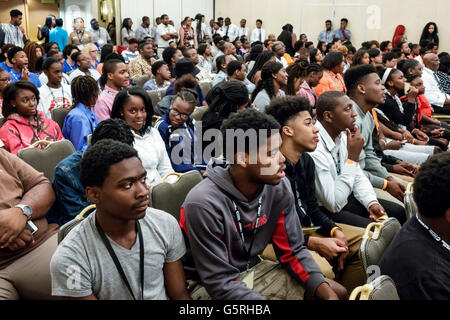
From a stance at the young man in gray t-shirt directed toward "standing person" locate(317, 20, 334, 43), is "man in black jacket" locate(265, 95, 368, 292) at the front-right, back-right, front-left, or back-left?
front-right

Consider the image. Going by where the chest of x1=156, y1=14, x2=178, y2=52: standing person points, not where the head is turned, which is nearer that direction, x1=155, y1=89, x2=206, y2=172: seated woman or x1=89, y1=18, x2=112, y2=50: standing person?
the seated woman

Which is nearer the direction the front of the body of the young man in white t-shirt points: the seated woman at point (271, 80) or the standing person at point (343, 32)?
the seated woman

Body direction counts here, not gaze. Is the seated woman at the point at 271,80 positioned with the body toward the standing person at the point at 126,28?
no

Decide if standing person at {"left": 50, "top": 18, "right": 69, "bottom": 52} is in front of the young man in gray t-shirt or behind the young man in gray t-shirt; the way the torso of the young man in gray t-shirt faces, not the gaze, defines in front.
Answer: behind

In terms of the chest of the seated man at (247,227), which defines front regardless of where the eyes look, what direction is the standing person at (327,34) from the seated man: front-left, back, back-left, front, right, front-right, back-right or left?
back-left

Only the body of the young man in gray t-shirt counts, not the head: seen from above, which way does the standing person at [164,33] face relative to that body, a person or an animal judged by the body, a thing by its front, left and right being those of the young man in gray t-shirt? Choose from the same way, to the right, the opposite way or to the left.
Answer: the same way

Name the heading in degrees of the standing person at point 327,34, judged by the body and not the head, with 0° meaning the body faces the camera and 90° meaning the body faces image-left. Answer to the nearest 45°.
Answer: approximately 0°

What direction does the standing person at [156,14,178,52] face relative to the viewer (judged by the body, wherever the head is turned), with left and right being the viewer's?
facing the viewer and to the right of the viewer

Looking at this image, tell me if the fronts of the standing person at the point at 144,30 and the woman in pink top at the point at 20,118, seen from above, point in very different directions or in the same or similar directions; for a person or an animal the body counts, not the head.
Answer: same or similar directions

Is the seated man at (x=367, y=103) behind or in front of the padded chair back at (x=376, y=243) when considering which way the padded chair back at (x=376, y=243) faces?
behind
